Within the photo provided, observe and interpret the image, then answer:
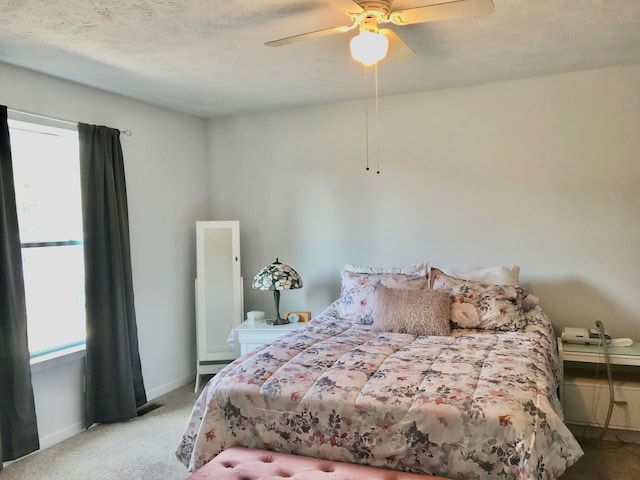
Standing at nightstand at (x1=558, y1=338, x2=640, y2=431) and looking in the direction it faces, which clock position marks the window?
The window is roughly at 2 o'clock from the nightstand.

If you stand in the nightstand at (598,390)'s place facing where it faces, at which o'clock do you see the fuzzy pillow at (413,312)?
The fuzzy pillow is roughly at 2 o'clock from the nightstand.

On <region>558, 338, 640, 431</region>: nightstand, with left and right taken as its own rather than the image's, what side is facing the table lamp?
right

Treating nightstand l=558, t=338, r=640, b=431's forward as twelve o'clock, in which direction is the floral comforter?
The floral comforter is roughly at 1 o'clock from the nightstand.

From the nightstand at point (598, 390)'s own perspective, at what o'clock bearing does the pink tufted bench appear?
The pink tufted bench is roughly at 1 o'clock from the nightstand.

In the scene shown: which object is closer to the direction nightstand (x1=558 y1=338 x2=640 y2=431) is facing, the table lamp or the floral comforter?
the floral comforter

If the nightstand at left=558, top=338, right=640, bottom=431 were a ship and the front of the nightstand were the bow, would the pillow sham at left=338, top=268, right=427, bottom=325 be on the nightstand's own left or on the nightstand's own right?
on the nightstand's own right

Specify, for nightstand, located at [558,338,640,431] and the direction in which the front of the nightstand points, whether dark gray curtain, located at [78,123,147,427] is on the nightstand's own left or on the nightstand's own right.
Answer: on the nightstand's own right

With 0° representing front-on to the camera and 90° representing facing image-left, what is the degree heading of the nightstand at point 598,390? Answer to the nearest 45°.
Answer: approximately 0°

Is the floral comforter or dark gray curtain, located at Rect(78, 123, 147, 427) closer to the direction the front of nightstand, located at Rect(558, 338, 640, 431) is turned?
the floral comforter
